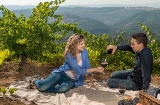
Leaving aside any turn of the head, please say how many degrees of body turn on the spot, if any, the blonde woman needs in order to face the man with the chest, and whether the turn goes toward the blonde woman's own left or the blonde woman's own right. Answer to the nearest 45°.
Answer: approximately 45° to the blonde woman's own left

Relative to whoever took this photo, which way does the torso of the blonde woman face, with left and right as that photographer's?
facing the viewer and to the right of the viewer

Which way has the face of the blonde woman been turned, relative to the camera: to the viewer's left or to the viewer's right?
to the viewer's right

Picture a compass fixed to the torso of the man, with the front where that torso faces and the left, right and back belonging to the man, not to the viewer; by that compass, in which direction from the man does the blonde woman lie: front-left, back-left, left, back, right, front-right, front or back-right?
front

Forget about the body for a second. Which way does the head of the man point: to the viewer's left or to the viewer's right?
to the viewer's left

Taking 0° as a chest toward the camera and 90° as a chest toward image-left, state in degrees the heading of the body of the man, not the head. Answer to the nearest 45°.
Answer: approximately 90°

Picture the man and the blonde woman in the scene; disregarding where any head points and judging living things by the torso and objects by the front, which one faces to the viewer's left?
the man

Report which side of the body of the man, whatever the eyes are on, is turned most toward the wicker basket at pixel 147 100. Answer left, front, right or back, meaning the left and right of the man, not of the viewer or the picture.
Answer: left

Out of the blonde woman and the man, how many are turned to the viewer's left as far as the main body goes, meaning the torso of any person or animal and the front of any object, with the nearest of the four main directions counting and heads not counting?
1
